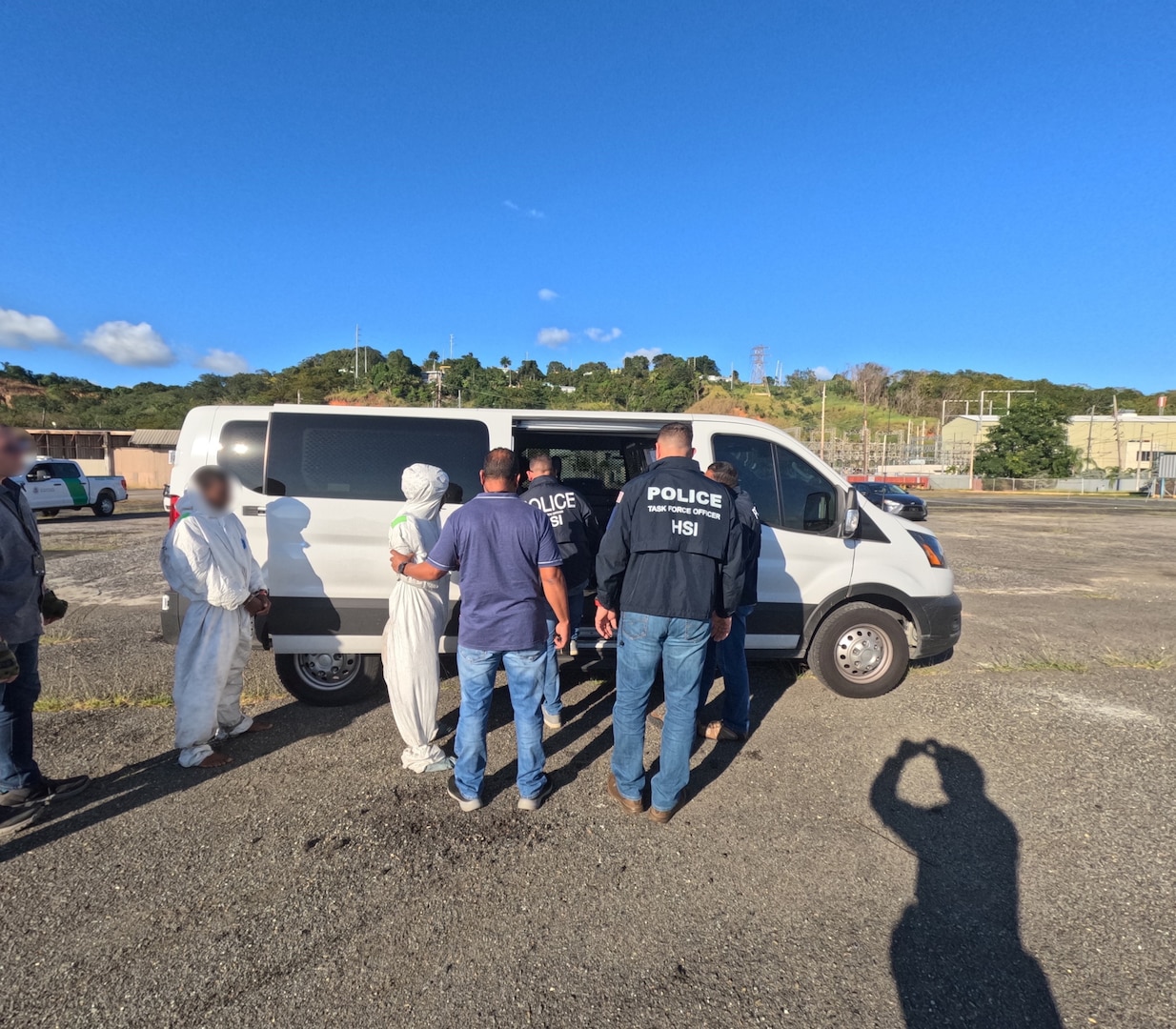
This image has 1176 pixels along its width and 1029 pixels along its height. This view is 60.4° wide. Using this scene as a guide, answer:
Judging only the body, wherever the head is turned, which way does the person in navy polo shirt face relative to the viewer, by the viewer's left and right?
facing away from the viewer

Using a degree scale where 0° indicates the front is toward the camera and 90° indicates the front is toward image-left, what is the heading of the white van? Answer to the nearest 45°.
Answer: approximately 270°

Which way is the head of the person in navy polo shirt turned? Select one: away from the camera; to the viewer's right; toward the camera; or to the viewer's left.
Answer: away from the camera

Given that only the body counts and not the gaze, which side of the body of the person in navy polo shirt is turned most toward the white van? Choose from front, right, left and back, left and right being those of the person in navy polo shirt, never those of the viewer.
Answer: front

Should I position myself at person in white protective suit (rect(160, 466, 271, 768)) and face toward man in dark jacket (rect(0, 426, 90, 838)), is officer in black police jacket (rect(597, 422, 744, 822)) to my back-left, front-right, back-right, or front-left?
back-left

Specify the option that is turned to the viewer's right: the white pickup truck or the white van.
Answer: the white van

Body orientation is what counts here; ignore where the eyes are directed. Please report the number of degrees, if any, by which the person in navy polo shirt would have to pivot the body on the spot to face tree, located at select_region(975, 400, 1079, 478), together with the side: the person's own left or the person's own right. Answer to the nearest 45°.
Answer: approximately 45° to the person's own right

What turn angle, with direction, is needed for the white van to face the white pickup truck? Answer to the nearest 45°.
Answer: approximately 135° to its left

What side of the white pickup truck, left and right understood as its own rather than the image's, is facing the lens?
left

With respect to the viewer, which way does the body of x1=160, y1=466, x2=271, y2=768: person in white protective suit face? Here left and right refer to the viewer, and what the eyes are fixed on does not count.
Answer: facing the viewer and to the right of the viewer

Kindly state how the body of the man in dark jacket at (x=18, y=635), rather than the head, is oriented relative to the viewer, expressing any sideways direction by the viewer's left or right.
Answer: facing to the right of the viewer

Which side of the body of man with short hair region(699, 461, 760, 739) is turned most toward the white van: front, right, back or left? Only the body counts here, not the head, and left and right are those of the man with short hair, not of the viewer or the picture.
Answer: front
